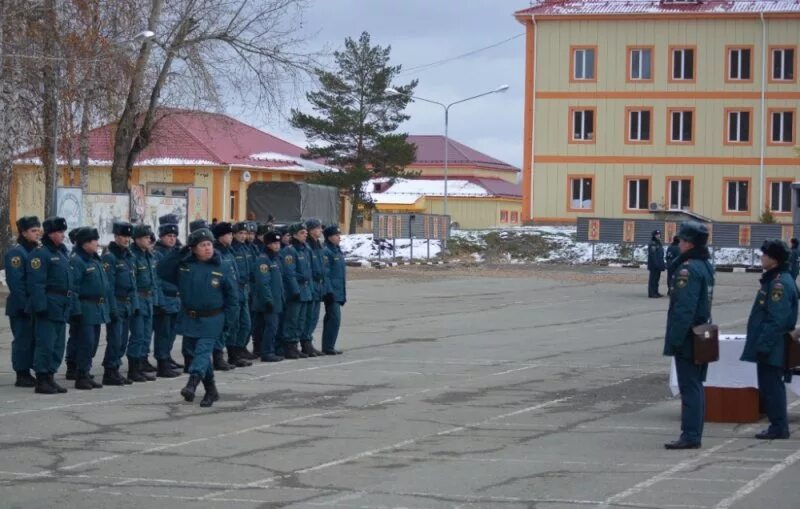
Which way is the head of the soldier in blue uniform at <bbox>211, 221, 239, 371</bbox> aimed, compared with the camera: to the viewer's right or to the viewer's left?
to the viewer's right

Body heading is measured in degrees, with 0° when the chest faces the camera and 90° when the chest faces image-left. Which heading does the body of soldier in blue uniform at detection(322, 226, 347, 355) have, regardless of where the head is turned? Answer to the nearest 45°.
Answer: approximately 315°

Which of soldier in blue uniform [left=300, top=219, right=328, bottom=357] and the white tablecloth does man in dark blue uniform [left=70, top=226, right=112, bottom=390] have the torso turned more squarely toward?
the white tablecloth

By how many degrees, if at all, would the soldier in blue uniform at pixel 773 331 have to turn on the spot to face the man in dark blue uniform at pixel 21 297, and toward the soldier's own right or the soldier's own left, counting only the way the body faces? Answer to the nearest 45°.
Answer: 0° — they already face them

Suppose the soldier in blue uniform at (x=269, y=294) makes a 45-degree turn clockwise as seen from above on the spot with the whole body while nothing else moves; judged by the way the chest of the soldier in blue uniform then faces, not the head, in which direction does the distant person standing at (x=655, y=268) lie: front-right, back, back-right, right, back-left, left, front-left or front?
back-left

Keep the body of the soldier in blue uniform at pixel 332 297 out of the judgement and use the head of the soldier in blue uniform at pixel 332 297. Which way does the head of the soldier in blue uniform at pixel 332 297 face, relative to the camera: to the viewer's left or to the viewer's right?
to the viewer's right

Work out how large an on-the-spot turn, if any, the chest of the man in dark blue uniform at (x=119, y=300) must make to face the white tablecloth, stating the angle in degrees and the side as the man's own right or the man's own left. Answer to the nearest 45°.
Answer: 0° — they already face it

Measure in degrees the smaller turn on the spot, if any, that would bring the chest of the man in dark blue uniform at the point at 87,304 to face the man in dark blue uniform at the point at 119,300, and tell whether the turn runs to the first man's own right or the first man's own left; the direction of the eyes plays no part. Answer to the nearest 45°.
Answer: approximately 90° to the first man's own left

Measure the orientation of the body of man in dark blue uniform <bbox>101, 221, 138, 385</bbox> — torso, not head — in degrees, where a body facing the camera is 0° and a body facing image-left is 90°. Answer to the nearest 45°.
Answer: approximately 315°

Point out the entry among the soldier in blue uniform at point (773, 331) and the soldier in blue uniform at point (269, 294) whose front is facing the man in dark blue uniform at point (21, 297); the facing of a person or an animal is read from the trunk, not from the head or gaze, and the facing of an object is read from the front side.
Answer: the soldier in blue uniform at point (773, 331)

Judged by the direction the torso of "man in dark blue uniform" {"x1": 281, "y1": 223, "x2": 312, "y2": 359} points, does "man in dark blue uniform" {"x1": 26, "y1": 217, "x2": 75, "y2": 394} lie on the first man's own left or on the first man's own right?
on the first man's own right

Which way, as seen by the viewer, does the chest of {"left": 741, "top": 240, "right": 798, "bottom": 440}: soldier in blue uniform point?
to the viewer's left

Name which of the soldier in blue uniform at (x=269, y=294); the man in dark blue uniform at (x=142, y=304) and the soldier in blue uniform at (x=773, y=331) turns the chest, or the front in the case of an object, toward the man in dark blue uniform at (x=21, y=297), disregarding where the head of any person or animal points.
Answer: the soldier in blue uniform at (x=773, y=331)

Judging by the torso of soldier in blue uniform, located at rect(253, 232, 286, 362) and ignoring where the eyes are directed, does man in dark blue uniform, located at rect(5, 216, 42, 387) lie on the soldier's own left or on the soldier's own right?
on the soldier's own right
